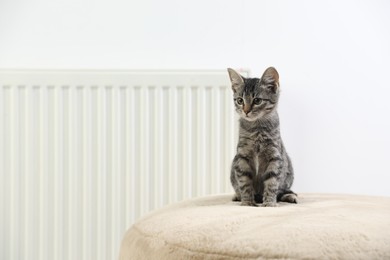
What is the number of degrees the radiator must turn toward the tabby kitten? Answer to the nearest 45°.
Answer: approximately 45° to its left

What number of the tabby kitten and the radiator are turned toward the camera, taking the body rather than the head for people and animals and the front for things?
2

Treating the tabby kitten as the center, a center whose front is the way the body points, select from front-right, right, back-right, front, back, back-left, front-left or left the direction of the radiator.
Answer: back-right

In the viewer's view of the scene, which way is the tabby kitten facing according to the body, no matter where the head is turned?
toward the camera

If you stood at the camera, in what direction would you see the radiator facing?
facing the viewer
